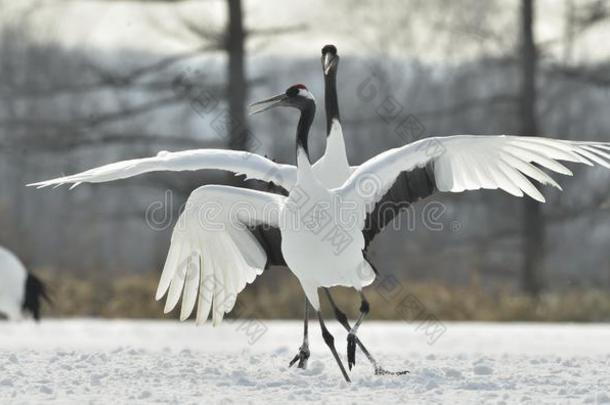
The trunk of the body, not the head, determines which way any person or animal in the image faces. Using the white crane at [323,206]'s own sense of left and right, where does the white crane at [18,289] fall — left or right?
on its right

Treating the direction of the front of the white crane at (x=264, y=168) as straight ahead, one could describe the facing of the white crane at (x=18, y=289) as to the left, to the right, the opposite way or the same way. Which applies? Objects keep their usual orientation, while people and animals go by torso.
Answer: to the right

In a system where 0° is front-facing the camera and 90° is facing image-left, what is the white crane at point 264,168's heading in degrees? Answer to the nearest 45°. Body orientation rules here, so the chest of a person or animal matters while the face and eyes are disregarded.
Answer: approximately 0°

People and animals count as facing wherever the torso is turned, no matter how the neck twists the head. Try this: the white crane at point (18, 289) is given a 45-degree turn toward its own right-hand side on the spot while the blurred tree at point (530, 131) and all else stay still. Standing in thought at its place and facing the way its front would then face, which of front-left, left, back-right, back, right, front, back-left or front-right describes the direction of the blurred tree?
back-right

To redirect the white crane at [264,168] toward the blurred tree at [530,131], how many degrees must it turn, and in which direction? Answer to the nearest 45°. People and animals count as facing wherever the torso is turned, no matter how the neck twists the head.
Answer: approximately 135° to its left

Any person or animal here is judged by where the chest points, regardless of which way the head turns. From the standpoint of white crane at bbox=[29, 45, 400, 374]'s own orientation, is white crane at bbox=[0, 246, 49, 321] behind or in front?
behind

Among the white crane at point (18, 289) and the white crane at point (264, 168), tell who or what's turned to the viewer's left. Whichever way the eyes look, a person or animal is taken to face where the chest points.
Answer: the white crane at point (18, 289)

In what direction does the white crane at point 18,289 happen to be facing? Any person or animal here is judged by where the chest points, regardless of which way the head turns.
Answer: to the viewer's left

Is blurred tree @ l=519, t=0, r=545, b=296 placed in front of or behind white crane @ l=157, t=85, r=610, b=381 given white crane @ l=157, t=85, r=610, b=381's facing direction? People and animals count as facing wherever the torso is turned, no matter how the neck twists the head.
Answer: behind

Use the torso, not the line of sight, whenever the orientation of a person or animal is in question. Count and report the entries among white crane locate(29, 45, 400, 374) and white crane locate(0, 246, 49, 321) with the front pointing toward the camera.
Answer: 1

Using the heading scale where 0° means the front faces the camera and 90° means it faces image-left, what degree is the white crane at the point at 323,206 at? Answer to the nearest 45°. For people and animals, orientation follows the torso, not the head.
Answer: approximately 45°
